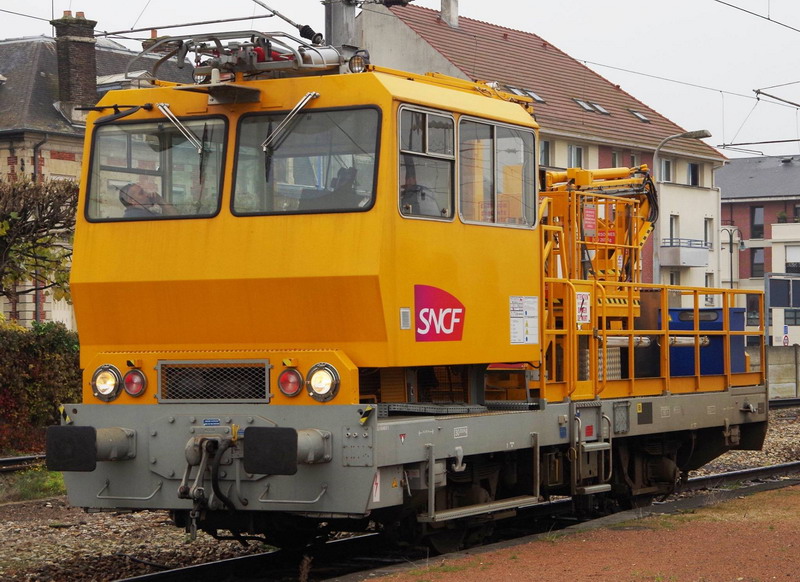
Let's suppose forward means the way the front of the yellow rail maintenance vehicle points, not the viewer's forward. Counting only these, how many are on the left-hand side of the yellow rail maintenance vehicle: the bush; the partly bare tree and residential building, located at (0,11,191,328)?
0

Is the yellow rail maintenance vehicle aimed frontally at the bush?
no

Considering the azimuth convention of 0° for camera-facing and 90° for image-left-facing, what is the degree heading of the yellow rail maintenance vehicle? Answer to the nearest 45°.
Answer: approximately 45°

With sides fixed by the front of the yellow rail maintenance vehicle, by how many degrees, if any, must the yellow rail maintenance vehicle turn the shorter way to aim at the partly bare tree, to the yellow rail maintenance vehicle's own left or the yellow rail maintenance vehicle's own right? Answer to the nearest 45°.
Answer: approximately 90° to the yellow rail maintenance vehicle's own right

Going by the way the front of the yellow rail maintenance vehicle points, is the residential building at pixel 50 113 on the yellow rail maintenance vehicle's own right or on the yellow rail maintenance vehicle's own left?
on the yellow rail maintenance vehicle's own right
